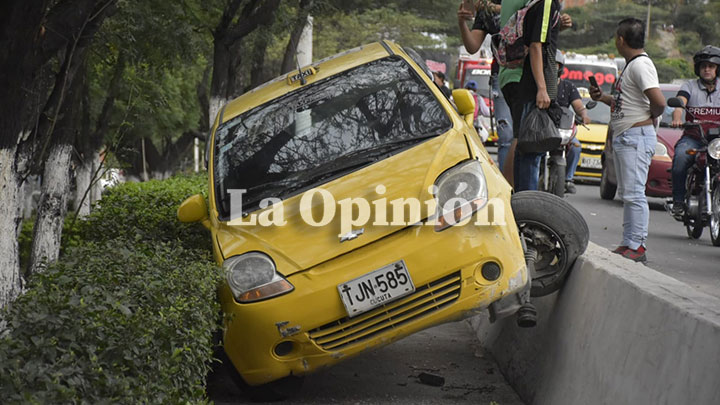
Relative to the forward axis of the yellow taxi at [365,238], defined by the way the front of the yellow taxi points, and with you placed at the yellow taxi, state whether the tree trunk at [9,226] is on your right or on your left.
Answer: on your right

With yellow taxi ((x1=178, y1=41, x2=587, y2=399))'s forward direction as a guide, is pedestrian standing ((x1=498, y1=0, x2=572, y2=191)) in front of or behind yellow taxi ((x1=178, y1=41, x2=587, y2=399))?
behind

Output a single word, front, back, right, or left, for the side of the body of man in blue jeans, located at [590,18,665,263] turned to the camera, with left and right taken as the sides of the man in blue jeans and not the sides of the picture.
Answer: left

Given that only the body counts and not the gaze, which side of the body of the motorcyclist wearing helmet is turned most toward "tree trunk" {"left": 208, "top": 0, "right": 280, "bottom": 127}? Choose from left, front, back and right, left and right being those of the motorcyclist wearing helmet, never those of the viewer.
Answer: right

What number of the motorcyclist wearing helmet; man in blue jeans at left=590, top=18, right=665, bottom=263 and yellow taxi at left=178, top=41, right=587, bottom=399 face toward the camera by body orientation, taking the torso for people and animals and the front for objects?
2

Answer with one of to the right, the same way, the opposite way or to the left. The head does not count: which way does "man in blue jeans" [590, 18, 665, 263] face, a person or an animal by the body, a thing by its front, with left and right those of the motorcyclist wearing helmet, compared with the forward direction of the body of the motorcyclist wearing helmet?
to the right

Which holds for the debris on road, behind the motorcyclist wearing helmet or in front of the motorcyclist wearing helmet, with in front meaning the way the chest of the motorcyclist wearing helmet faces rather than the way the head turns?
in front

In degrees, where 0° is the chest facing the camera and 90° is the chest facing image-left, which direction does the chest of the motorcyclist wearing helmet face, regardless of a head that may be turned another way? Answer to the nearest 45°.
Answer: approximately 0°

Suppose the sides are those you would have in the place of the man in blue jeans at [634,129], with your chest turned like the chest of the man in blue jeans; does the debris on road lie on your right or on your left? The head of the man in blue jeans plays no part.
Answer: on your left

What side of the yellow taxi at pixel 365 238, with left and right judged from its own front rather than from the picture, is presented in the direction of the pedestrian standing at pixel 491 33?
back
